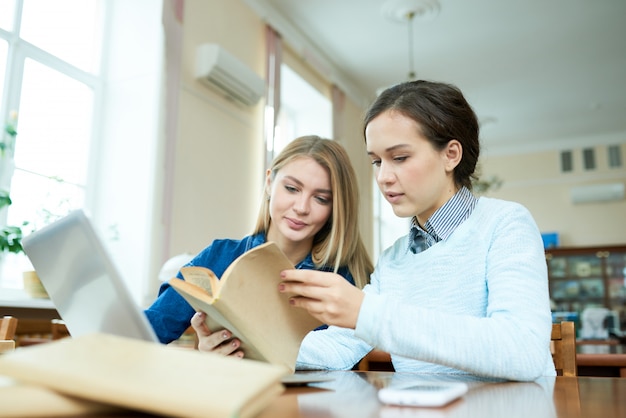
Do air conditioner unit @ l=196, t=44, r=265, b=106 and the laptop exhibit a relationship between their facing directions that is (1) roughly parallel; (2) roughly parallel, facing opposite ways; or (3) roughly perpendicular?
roughly perpendicular

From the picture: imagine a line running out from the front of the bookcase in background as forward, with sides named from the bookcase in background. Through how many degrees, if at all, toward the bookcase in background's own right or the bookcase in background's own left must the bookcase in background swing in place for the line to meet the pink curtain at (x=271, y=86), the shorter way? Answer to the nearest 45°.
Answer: approximately 45° to the bookcase in background's own right

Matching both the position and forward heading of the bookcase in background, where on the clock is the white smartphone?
The white smartphone is roughly at 12 o'clock from the bookcase in background.

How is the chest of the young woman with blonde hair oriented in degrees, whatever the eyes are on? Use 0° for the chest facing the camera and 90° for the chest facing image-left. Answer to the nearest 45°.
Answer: approximately 0°

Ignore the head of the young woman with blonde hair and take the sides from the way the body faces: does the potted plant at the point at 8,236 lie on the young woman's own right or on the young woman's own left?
on the young woman's own right

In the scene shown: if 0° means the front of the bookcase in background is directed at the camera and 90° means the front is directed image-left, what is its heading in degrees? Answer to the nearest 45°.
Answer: approximately 0°

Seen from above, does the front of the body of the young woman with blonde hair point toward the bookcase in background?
no

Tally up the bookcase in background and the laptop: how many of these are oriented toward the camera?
1

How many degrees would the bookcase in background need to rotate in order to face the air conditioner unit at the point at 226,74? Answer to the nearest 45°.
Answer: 0° — it already faces it

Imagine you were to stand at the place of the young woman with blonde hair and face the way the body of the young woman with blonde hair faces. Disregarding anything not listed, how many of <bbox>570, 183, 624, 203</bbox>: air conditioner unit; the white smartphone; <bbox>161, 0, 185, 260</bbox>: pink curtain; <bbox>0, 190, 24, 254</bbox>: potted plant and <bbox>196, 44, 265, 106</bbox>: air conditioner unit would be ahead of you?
1

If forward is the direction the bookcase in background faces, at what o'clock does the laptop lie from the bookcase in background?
The laptop is roughly at 12 o'clock from the bookcase in background.

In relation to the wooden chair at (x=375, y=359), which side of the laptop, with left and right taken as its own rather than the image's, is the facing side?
front

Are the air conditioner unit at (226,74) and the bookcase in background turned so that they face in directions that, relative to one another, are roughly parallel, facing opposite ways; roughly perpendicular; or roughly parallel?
roughly perpendicular

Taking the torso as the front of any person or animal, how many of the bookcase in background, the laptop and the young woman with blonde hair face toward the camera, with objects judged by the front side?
2

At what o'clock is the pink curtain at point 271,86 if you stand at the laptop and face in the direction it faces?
The pink curtain is roughly at 11 o'clock from the laptop.

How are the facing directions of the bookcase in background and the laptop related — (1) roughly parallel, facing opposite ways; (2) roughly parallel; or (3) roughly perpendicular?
roughly parallel, facing opposite ways
